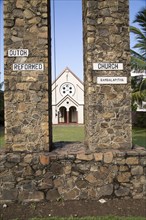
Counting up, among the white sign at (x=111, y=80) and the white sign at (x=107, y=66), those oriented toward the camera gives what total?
2

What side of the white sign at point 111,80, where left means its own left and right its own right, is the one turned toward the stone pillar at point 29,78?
right

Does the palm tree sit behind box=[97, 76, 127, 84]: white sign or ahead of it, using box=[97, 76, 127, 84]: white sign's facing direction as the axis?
behind

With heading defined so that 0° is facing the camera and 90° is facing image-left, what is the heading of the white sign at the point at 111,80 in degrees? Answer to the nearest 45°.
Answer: approximately 0°

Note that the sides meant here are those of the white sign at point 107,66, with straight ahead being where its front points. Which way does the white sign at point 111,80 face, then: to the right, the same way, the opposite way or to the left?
the same way

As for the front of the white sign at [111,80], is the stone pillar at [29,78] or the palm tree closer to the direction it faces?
the stone pillar

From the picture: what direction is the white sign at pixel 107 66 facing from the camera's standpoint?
toward the camera
